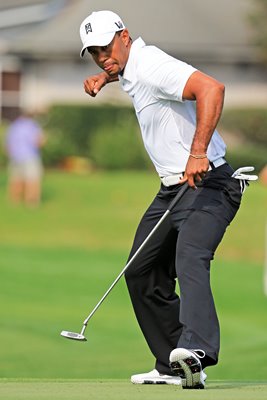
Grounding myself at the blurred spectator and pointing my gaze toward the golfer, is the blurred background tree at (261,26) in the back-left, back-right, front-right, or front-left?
back-left

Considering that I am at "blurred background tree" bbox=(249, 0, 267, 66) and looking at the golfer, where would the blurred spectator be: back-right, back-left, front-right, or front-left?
front-right

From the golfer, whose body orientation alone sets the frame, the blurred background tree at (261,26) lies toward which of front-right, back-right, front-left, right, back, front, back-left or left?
back-right

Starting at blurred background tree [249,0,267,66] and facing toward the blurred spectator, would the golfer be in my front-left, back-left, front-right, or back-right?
front-left

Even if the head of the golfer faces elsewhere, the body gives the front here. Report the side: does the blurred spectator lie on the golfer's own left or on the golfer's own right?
on the golfer's own right

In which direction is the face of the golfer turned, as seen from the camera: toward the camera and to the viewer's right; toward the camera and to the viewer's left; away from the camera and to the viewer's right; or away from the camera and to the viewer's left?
toward the camera and to the viewer's left

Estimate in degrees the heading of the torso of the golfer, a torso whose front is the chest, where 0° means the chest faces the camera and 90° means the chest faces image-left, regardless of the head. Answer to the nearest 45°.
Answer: approximately 45°
